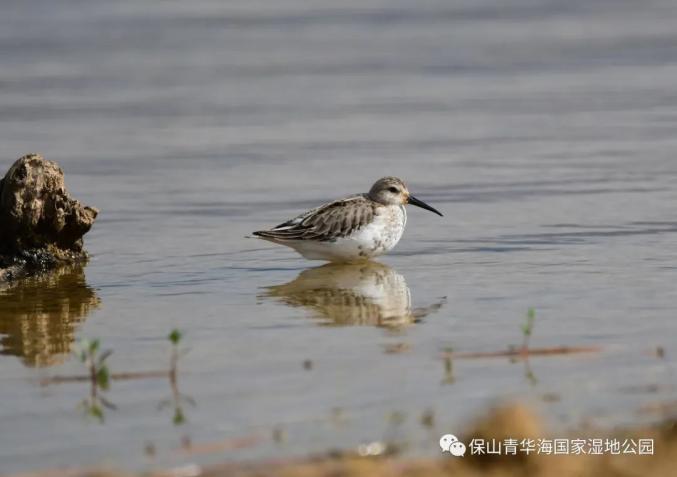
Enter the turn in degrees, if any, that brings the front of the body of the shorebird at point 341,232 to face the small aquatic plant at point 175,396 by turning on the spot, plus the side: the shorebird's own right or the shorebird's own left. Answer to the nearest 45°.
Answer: approximately 90° to the shorebird's own right

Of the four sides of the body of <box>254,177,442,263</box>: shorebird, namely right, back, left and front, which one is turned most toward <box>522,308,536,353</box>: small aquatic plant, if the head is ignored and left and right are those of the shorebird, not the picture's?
right

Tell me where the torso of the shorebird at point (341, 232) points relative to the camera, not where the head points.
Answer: to the viewer's right
